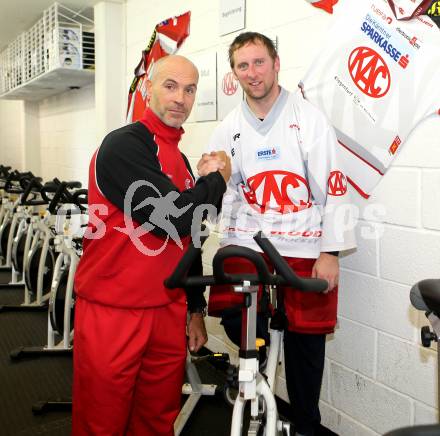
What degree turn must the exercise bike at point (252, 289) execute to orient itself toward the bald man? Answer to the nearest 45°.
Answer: approximately 135° to its right

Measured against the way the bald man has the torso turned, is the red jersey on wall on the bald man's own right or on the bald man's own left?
on the bald man's own left

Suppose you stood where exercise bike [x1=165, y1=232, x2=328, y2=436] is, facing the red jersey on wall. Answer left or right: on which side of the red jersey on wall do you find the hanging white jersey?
right

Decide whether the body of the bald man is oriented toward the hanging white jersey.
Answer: no

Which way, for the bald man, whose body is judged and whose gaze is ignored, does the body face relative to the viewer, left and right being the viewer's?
facing the viewer and to the right of the viewer

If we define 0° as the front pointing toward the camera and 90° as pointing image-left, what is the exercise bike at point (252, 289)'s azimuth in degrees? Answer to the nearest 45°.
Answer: approximately 0°

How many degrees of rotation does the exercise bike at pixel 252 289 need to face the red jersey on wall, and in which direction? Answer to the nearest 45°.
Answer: approximately 180°

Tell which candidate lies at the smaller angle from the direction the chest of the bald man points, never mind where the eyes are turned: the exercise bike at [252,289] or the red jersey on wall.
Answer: the exercise bike

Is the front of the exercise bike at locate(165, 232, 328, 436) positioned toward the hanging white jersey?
no
